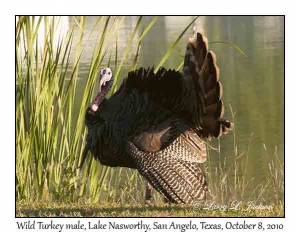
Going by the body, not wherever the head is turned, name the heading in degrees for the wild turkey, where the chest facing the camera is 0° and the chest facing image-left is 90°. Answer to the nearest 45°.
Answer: approximately 90°
